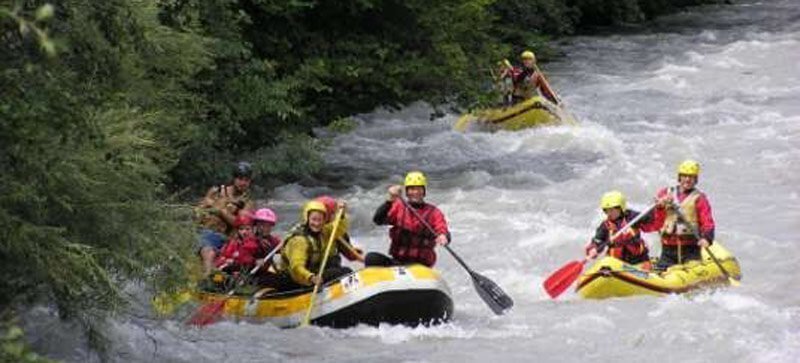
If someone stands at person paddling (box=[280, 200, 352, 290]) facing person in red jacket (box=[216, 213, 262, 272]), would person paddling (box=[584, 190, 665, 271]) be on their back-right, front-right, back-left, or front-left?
back-right

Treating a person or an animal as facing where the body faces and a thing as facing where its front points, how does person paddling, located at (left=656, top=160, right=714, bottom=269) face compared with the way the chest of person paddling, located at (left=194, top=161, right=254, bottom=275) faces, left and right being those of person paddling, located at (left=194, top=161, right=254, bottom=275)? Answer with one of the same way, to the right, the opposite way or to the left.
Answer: to the right

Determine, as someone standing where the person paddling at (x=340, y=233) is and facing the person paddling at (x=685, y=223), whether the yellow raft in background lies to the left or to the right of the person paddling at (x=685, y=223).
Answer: left
